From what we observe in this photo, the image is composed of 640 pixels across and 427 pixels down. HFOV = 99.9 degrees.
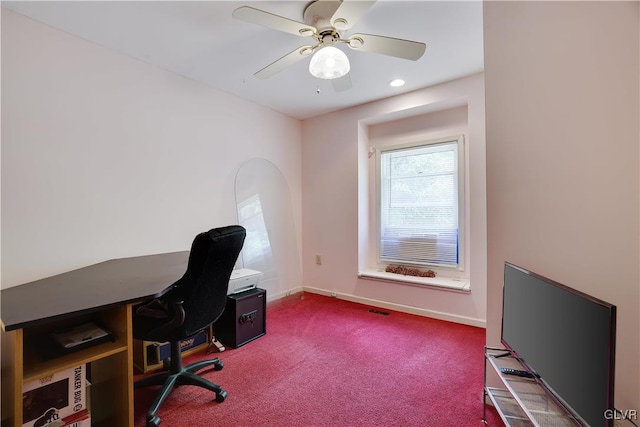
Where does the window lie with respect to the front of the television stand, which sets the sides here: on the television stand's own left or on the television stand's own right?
on the television stand's own right

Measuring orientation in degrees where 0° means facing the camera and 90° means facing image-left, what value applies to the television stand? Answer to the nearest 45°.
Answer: approximately 45°

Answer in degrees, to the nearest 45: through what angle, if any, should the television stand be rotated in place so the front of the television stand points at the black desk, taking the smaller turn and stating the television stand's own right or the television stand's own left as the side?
0° — it already faces it

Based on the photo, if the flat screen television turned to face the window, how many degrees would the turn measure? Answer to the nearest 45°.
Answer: approximately 90° to its right
